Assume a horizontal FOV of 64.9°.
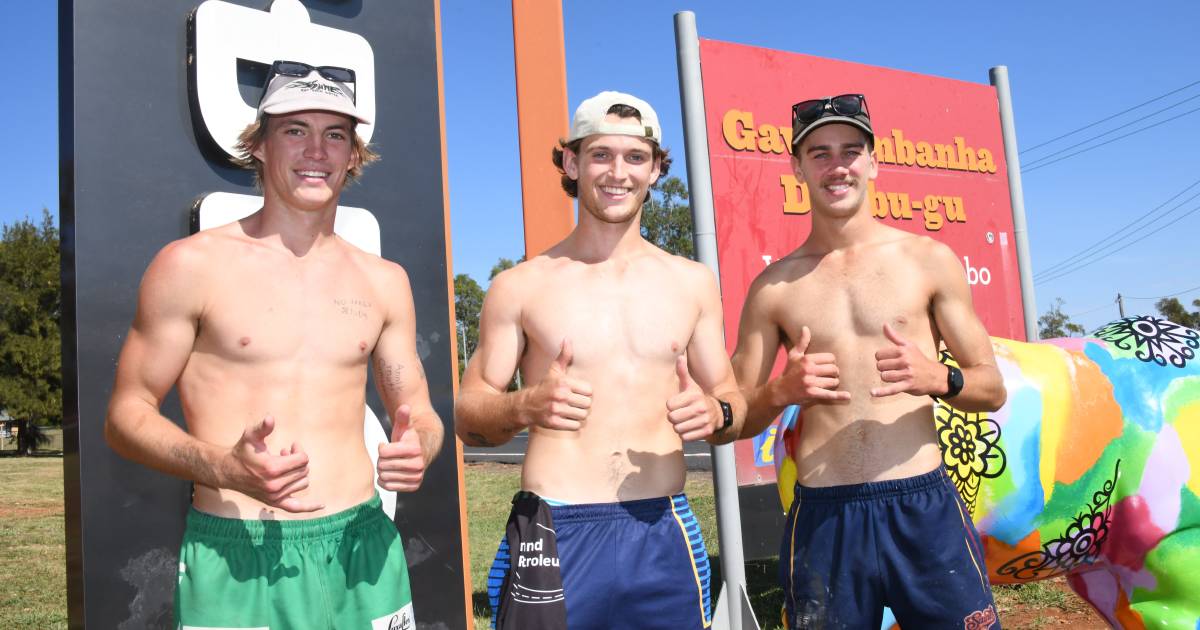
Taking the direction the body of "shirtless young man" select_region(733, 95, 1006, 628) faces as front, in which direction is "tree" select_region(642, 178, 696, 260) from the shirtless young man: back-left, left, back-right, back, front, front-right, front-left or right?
back

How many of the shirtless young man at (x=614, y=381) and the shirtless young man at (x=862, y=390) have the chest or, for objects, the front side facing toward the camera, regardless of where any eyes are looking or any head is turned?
2

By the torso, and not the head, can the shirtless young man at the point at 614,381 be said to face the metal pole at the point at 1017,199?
no

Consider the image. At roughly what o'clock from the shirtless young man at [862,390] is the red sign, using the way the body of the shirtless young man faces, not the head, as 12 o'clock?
The red sign is roughly at 6 o'clock from the shirtless young man.

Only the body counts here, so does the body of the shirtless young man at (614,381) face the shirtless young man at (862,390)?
no

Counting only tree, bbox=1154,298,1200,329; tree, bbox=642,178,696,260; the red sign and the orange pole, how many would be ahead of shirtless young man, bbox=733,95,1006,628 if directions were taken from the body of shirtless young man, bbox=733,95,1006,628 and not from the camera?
0

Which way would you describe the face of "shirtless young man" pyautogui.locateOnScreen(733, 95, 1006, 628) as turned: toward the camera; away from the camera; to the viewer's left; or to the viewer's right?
toward the camera

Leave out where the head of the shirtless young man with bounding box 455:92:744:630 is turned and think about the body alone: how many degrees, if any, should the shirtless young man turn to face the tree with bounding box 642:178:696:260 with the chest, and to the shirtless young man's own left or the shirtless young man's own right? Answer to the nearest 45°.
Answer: approximately 180°

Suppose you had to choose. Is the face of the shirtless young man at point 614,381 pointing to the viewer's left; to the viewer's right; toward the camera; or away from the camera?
toward the camera

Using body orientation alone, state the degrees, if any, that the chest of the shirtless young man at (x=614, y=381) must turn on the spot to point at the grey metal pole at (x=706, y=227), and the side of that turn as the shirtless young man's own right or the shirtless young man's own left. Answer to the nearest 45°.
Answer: approximately 180°

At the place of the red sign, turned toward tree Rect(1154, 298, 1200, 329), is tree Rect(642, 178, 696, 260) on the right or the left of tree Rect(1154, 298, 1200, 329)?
left

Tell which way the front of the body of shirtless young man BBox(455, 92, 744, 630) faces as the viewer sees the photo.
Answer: toward the camera

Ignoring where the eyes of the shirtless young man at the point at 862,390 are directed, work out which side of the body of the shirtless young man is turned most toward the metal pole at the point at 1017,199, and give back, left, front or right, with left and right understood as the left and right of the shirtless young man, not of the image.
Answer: back

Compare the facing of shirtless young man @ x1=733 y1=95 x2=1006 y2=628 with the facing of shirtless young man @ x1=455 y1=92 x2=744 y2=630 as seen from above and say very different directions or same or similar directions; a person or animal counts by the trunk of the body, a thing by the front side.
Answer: same or similar directions

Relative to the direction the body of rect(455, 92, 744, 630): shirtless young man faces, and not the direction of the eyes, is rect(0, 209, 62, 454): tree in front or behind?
behind

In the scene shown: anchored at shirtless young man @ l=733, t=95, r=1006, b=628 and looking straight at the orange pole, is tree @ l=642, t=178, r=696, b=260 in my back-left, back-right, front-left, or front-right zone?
front-right
